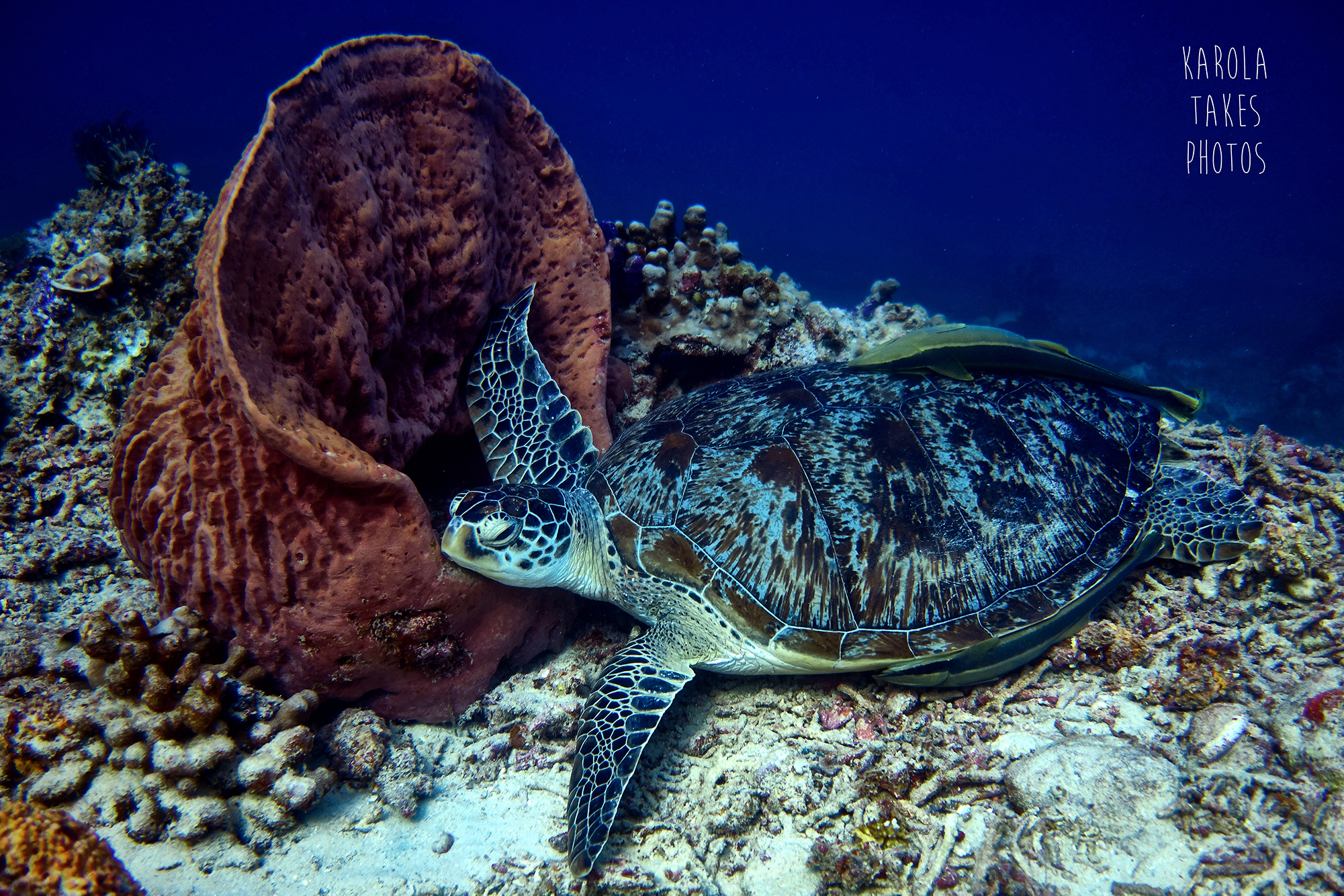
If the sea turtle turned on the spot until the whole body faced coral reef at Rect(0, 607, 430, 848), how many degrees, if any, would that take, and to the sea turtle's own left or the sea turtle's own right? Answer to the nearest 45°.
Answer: approximately 45° to the sea turtle's own left

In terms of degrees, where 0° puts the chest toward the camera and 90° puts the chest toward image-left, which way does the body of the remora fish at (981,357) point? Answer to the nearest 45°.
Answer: approximately 90°

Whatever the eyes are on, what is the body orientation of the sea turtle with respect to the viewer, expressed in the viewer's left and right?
facing to the left of the viewer

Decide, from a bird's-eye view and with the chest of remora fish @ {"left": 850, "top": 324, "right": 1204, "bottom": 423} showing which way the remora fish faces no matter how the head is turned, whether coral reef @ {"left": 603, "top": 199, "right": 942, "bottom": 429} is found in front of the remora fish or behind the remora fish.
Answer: in front

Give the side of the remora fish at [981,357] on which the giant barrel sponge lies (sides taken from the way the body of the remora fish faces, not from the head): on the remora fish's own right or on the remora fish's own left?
on the remora fish's own left
